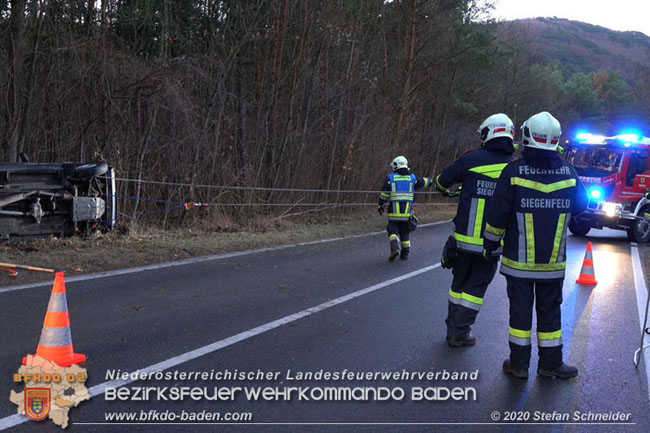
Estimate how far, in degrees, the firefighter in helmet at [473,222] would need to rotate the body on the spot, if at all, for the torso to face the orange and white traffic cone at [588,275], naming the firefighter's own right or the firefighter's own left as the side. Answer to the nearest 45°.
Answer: approximately 45° to the firefighter's own right

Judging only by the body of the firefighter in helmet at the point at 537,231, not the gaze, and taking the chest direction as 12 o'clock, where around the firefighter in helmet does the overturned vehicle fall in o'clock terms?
The overturned vehicle is roughly at 10 o'clock from the firefighter in helmet.

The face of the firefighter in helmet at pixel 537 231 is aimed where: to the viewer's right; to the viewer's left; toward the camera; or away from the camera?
away from the camera

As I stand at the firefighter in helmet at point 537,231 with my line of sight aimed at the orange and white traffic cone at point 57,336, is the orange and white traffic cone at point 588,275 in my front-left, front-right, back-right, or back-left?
back-right

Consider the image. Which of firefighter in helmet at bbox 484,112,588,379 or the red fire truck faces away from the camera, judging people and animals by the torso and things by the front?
the firefighter in helmet

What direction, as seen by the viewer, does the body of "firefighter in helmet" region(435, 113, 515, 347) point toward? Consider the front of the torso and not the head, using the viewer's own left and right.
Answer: facing away from the viewer and to the left of the viewer

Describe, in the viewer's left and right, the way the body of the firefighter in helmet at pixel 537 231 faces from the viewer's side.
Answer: facing away from the viewer

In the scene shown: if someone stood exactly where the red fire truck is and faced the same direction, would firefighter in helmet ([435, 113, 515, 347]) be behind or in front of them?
in front

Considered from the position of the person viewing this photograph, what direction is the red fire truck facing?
facing the viewer and to the left of the viewer

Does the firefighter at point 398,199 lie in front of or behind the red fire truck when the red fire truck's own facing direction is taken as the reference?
in front
